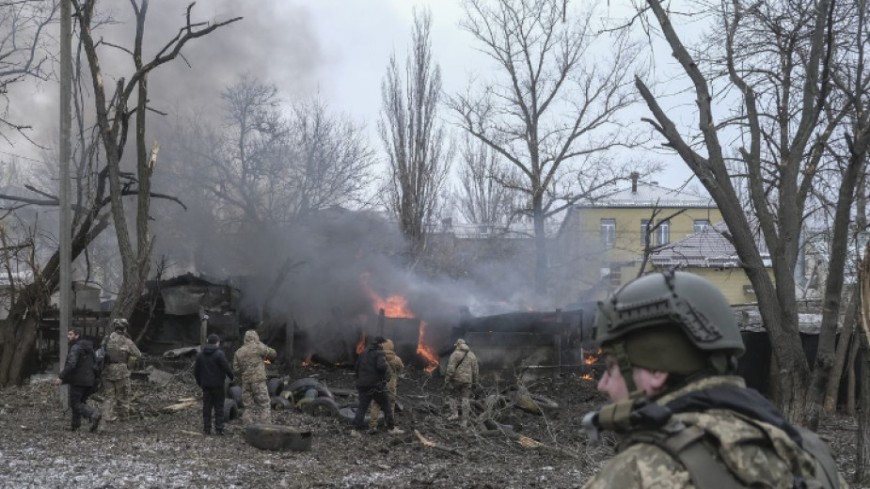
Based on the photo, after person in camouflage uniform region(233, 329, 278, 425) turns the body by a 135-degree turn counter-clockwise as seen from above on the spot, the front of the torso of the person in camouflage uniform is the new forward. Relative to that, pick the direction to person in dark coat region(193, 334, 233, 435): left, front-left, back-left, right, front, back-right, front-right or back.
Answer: front

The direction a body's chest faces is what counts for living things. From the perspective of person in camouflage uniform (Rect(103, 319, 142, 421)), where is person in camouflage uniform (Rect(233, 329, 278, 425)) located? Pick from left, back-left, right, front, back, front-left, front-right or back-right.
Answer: right

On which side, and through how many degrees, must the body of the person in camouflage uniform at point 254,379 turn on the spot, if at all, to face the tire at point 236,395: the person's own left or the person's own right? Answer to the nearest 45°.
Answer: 0° — they already face it

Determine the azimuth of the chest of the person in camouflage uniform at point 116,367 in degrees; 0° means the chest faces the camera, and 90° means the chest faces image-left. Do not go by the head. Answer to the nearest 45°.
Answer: approximately 180°

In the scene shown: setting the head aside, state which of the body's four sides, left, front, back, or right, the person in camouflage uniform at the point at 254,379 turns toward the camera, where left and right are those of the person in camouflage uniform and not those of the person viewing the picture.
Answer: back

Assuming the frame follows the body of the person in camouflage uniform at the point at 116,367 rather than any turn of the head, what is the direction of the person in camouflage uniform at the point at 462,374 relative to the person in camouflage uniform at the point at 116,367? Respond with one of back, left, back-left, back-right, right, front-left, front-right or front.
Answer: right

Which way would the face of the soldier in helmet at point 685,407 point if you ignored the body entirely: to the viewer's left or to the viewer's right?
to the viewer's left

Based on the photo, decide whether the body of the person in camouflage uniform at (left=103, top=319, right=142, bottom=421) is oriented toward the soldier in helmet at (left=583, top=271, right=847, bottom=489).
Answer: no

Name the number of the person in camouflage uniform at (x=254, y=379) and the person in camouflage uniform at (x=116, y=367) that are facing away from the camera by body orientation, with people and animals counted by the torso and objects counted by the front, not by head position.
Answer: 2

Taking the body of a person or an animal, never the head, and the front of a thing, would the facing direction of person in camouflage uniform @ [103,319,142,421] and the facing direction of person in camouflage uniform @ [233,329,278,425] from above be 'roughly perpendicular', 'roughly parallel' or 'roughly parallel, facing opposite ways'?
roughly parallel

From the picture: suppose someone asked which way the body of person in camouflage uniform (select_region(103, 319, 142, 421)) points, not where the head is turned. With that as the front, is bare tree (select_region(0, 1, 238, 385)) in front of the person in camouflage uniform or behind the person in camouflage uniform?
in front

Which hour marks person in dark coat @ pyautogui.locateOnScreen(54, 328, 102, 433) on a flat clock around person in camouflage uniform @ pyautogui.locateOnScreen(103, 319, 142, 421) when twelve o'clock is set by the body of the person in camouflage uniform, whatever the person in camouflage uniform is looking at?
The person in dark coat is roughly at 8 o'clock from the person in camouflage uniform.

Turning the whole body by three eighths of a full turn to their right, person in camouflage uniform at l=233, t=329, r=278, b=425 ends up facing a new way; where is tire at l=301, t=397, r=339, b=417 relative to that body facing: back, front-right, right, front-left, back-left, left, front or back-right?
left
